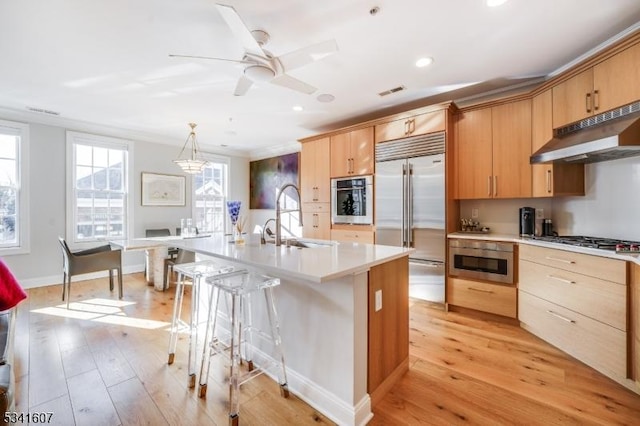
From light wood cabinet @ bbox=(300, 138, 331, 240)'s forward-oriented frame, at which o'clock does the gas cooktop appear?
The gas cooktop is roughly at 9 o'clock from the light wood cabinet.

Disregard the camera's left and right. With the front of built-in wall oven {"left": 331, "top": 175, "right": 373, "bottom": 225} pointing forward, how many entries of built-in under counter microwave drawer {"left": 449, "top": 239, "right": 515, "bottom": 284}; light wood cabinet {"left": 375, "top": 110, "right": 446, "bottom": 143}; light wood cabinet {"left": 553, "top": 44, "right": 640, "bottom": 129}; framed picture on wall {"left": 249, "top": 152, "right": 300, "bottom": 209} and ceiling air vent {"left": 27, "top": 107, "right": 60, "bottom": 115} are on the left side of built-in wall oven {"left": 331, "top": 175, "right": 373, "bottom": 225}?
3

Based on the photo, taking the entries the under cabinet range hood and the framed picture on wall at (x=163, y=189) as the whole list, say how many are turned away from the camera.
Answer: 0

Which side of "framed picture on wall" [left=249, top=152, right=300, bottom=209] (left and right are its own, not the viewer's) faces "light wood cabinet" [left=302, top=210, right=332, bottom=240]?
left

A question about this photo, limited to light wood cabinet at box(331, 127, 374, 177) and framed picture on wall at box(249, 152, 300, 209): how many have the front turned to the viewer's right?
0

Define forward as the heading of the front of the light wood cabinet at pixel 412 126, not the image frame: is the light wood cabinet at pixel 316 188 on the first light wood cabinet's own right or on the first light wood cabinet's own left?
on the first light wood cabinet's own right

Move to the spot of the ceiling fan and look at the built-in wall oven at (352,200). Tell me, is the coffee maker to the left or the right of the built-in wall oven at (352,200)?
right

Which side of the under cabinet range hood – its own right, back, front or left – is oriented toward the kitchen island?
front

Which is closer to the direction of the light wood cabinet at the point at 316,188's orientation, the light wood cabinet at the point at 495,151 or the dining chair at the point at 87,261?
the dining chair

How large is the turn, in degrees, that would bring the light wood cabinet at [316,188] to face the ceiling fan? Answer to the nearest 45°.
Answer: approximately 45° to its left

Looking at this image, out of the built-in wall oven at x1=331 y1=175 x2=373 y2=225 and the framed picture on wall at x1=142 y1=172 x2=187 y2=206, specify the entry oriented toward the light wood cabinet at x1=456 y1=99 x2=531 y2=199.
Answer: the framed picture on wall

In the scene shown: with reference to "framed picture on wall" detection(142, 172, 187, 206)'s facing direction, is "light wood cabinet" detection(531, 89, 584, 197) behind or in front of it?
in front

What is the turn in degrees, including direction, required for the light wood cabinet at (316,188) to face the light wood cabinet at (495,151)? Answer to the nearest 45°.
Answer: approximately 90° to its left

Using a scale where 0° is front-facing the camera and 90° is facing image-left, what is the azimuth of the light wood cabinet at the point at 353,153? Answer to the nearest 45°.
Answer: approximately 45°

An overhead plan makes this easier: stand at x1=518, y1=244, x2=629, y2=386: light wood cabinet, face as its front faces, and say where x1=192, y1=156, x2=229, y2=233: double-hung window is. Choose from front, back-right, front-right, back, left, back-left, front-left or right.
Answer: front-right

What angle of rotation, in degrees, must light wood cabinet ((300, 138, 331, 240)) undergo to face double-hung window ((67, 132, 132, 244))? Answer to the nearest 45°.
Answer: approximately 45° to its right

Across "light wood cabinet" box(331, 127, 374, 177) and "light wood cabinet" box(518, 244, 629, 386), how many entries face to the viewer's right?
0
